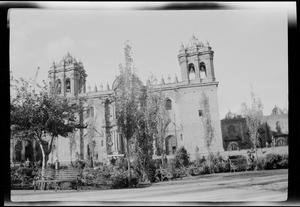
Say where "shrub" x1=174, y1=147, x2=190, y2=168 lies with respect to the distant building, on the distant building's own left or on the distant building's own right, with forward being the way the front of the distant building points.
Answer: on the distant building's own right

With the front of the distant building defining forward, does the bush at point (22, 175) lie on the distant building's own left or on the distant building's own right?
on the distant building's own right

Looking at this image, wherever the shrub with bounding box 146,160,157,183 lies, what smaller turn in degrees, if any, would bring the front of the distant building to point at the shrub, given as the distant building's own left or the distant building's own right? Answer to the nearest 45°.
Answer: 0° — it already faces it

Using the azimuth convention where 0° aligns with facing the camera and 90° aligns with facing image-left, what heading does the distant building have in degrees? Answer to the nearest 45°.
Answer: approximately 0°
